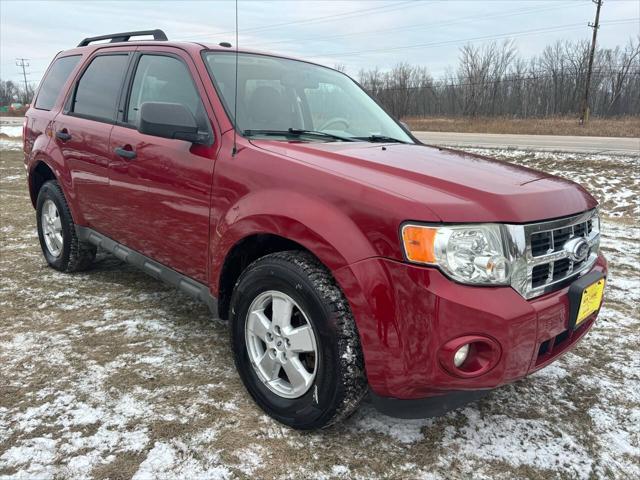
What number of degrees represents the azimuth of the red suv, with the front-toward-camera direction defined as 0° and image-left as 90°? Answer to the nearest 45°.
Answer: approximately 315°
